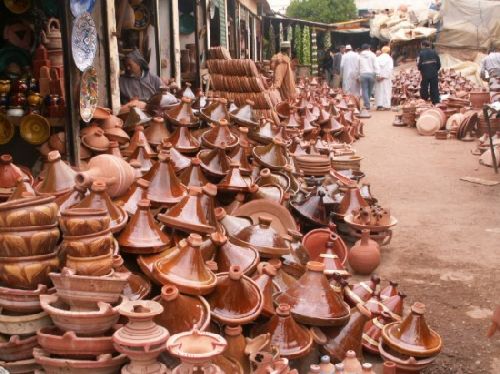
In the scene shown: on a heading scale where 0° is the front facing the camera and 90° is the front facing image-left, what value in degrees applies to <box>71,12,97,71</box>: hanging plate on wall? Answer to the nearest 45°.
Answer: approximately 315°

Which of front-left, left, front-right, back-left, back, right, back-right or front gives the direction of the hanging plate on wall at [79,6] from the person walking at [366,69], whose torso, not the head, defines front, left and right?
back

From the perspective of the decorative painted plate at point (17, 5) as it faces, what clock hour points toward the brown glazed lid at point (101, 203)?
The brown glazed lid is roughly at 12 o'clock from the decorative painted plate.

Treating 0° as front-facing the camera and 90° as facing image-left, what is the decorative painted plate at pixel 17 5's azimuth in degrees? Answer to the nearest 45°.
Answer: approximately 0°

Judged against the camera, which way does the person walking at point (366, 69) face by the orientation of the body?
away from the camera

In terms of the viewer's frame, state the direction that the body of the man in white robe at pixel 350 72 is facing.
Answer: away from the camera

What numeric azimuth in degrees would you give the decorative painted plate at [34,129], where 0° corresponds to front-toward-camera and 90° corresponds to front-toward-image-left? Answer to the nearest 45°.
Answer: approximately 0°

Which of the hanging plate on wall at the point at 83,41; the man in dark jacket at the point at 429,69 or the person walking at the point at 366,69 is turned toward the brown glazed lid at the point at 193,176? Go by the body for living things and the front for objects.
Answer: the hanging plate on wall

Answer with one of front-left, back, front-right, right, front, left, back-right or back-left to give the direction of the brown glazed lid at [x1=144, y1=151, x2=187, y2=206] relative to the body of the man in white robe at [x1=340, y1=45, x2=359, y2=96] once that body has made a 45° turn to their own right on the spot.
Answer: back-right
